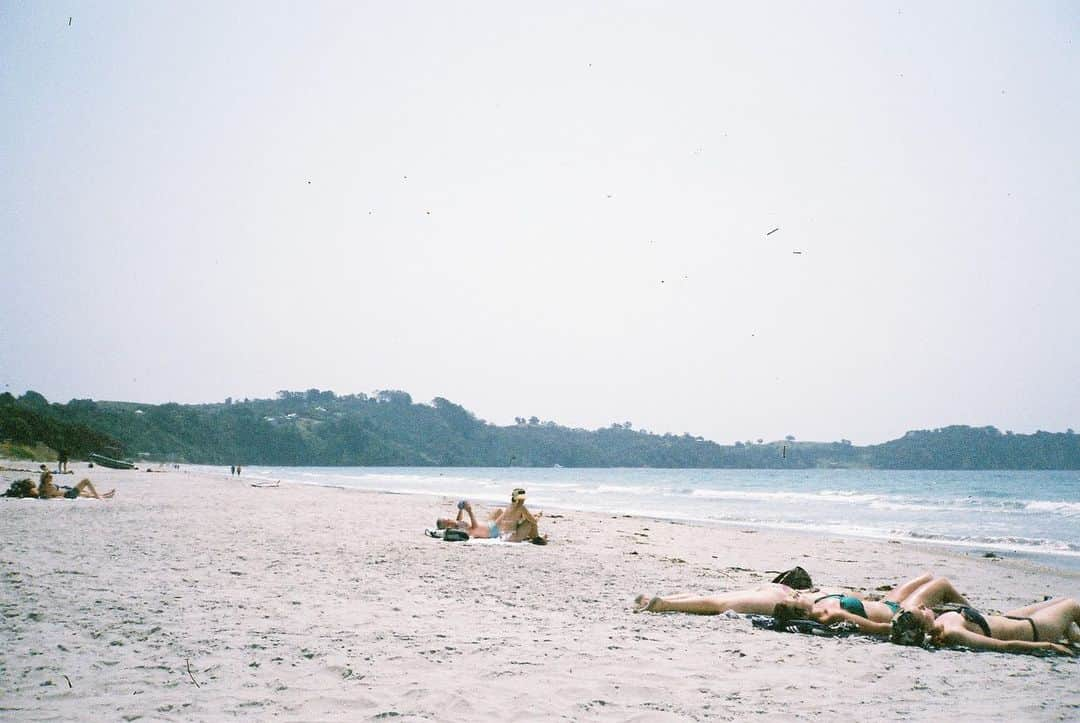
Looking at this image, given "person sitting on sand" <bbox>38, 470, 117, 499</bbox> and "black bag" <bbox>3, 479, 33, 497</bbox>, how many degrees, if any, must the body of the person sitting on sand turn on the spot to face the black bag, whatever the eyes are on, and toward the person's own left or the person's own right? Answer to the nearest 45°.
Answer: approximately 135° to the person's own right

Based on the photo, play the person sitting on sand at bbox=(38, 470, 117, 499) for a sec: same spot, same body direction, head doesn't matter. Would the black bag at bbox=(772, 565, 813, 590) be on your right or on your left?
on your right

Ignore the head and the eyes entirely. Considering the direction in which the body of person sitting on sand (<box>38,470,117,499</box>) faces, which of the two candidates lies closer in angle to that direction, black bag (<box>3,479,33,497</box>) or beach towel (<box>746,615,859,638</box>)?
the beach towel

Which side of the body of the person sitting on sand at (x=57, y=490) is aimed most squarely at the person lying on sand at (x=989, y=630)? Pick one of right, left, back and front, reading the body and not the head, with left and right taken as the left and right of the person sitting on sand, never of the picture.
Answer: right

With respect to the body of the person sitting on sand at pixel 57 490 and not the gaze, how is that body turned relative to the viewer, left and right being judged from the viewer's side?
facing to the right of the viewer

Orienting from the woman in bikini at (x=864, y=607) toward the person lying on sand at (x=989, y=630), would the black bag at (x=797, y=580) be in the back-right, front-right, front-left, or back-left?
back-left

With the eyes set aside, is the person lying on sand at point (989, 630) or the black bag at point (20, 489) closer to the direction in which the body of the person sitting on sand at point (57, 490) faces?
the person lying on sand

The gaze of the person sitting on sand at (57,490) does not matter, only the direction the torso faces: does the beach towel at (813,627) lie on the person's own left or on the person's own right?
on the person's own right

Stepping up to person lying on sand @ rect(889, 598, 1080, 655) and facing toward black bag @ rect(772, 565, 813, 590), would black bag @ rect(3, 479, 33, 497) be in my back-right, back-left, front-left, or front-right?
front-left
